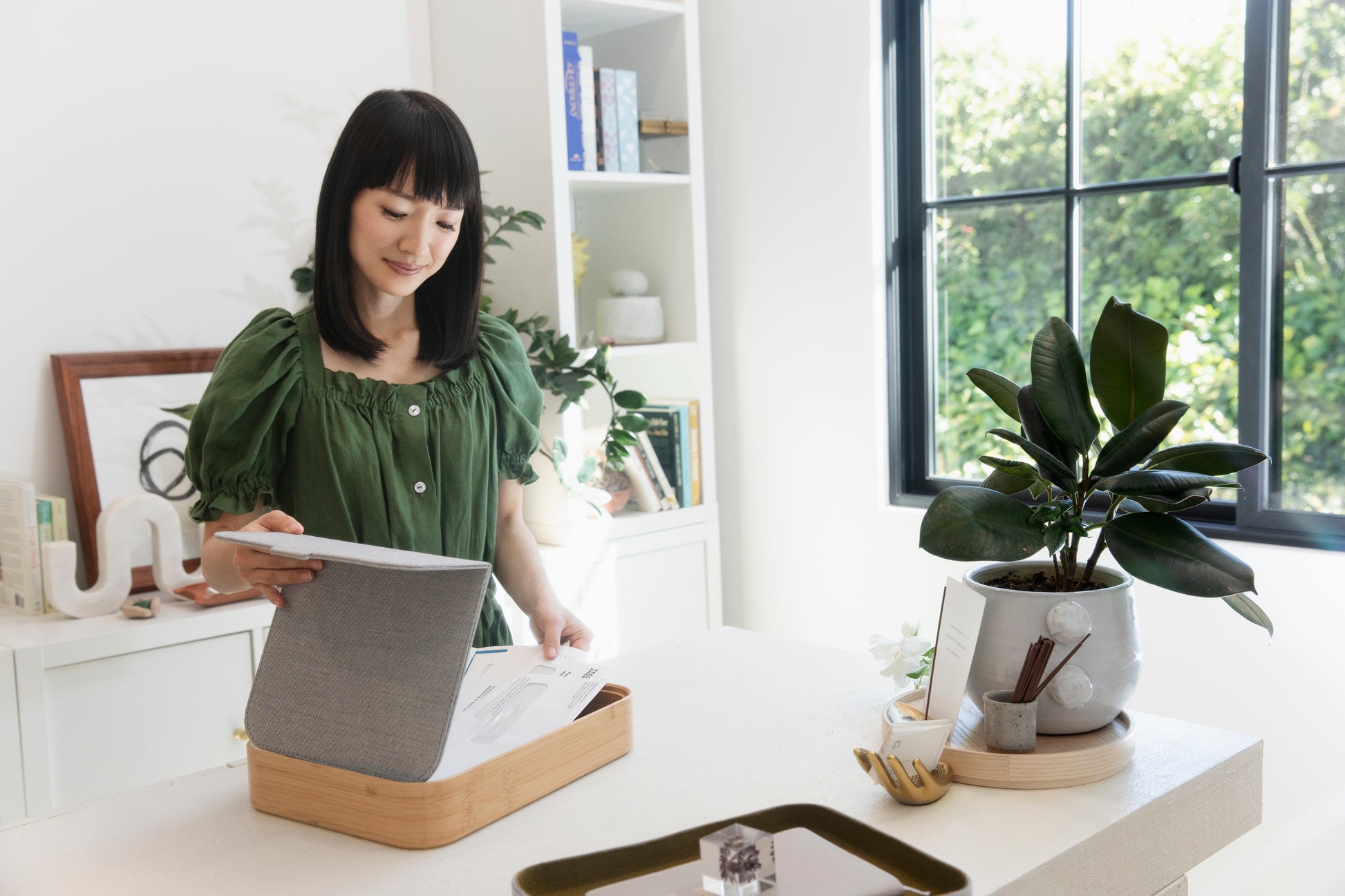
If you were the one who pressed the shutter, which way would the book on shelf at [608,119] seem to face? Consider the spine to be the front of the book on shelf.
facing the viewer

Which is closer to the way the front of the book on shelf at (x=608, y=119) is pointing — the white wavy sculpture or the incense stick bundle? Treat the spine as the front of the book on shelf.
the incense stick bundle

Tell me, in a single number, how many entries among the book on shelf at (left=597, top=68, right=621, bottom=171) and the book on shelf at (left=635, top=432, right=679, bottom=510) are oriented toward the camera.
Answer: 2

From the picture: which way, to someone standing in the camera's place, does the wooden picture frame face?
facing the viewer and to the right of the viewer

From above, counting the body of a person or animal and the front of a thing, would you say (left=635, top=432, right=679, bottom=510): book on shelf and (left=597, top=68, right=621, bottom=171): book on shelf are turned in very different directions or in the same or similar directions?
same or similar directions

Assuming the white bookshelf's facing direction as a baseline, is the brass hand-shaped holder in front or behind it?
in front

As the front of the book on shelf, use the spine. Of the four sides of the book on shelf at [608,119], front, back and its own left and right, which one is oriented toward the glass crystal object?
front

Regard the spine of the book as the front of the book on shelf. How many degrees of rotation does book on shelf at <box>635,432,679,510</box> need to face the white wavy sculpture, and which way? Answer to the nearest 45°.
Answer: approximately 45° to its right

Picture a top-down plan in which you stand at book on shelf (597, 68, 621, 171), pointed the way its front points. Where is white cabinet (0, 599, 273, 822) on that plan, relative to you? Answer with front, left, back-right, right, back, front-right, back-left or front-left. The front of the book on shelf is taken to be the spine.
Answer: front-right

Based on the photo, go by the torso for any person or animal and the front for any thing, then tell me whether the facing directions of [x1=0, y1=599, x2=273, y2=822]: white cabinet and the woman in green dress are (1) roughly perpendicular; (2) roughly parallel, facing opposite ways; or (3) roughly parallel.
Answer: roughly parallel

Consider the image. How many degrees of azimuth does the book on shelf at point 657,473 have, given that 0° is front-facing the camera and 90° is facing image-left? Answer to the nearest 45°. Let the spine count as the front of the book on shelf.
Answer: approximately 0°

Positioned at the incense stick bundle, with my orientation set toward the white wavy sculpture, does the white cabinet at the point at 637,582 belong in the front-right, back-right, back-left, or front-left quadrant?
front-right
